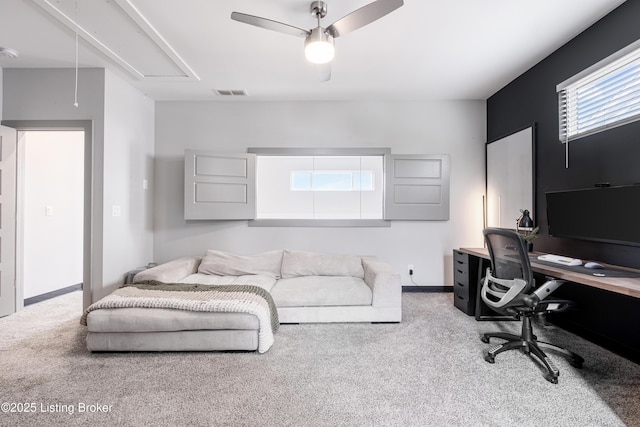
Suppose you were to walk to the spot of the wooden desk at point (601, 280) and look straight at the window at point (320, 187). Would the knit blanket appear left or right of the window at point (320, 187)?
left

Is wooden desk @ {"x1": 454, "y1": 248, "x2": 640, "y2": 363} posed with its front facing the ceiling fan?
yes

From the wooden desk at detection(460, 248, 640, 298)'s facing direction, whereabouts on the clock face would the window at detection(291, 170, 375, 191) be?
The window is roughly at 2 o'clock from the wooden desk.

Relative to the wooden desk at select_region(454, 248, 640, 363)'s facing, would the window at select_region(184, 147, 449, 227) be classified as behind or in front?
in front

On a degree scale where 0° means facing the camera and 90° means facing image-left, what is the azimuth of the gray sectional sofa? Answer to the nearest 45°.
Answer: approximately 0°

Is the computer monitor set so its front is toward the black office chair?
yes

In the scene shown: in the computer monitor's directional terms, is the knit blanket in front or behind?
in front

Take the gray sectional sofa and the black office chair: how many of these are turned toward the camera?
1

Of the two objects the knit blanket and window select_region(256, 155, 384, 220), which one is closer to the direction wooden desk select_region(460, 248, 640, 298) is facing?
the knit blanket

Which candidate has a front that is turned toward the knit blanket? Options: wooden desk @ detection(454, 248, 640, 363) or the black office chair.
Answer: the wooden desk

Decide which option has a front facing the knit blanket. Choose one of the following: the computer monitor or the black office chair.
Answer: the computer monitor
